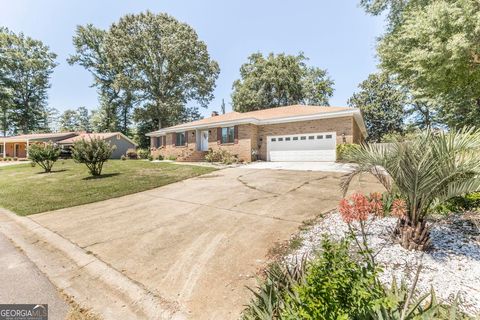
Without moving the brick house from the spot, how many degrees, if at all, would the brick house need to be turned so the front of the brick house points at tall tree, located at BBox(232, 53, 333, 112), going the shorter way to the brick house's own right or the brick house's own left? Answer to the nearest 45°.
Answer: approximately 135° to the brick house's own right

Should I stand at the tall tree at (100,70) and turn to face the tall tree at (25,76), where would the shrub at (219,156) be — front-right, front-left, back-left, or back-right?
back-left

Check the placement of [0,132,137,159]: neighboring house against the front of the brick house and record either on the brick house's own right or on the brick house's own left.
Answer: on the brick house's own right

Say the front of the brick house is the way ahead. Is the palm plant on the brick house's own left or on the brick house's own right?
on the brick house's own left

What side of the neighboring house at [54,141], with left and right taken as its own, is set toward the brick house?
left

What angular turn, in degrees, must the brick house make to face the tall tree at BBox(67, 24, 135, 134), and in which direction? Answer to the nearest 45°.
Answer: approximately 90° to its right

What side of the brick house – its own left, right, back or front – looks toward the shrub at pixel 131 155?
right

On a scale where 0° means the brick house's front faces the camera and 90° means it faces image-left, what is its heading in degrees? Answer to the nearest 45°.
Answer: approximately 45°

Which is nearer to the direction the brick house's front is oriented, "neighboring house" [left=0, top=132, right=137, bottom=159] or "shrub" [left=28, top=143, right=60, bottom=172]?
the shrub

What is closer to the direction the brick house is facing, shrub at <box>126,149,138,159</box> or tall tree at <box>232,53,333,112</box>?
the shrub

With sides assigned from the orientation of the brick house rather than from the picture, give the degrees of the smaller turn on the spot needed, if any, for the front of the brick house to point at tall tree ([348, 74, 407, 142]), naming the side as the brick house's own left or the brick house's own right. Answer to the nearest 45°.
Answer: approximately 180°

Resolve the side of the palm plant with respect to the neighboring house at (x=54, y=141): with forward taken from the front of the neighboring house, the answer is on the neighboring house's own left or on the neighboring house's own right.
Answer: on the neighboring house's own left
